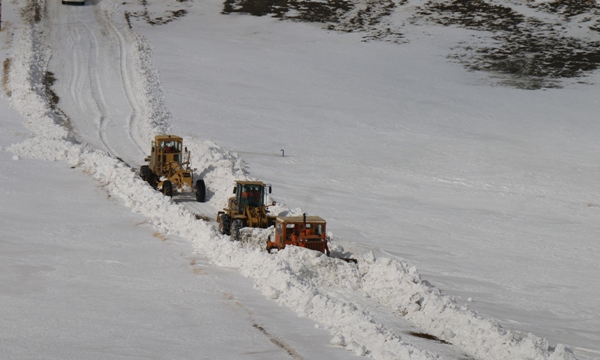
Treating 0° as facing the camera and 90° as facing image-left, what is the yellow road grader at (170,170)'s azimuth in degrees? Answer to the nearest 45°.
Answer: approximately 315°

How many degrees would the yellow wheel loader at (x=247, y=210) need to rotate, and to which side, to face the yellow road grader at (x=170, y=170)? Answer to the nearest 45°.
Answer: approximately 180°

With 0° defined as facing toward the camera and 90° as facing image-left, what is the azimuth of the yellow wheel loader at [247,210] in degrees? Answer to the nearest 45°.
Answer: approximately 315°
